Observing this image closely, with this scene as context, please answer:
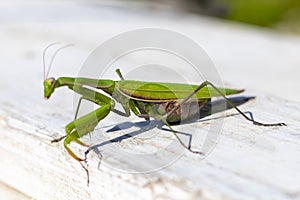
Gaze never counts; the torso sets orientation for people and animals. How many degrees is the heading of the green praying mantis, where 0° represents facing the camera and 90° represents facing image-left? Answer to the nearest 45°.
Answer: approximately 90°
